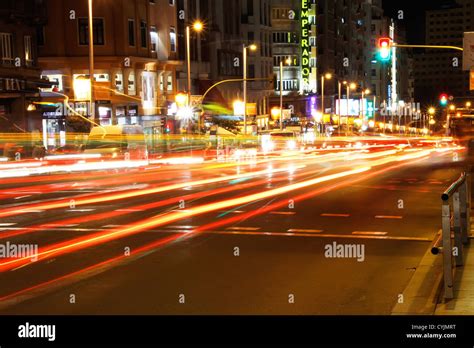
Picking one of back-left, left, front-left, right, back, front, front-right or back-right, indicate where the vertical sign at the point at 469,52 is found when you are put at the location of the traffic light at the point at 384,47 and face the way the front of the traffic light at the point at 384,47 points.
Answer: left

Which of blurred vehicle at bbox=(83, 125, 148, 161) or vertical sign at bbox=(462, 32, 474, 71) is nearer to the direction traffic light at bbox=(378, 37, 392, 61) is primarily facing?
the vertical sign

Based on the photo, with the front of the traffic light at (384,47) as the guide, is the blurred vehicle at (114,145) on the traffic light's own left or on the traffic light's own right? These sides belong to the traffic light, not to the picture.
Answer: on the traffic light's own right

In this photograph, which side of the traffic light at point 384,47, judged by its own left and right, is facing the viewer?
front

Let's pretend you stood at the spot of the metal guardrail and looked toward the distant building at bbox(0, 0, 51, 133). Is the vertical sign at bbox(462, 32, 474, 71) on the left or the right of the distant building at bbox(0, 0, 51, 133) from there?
right

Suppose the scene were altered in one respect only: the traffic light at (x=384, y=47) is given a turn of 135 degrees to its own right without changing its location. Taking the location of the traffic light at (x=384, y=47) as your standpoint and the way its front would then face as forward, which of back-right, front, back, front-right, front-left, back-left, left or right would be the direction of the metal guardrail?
back-left

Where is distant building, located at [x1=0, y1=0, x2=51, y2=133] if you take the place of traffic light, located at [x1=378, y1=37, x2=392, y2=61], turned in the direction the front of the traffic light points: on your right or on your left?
on your right

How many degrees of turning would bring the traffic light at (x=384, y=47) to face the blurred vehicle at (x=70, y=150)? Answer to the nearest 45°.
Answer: approximately 90° to its right
